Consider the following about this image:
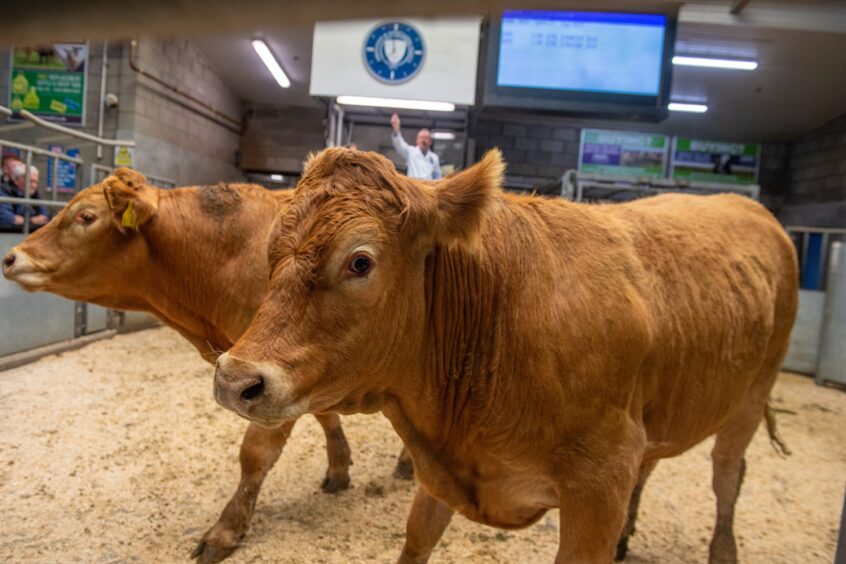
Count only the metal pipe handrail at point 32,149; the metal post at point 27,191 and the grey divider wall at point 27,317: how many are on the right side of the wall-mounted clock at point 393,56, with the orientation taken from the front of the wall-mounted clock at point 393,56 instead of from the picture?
3

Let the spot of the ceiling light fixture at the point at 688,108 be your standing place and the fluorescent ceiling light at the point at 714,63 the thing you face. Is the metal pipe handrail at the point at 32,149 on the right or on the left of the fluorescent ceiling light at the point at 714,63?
right

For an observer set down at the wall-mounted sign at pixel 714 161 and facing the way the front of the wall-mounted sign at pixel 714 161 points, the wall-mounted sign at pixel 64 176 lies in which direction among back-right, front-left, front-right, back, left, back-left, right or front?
front-right

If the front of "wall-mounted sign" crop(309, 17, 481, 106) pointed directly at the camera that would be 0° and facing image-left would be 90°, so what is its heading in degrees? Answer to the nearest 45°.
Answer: approximately 0°

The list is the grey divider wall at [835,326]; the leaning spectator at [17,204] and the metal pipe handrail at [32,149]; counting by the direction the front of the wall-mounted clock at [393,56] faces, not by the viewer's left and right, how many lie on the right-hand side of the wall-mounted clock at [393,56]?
2

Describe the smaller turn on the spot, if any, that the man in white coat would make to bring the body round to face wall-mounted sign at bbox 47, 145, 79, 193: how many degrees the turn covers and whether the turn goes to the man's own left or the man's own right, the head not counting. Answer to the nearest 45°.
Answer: approximately 90° to the man's own right
